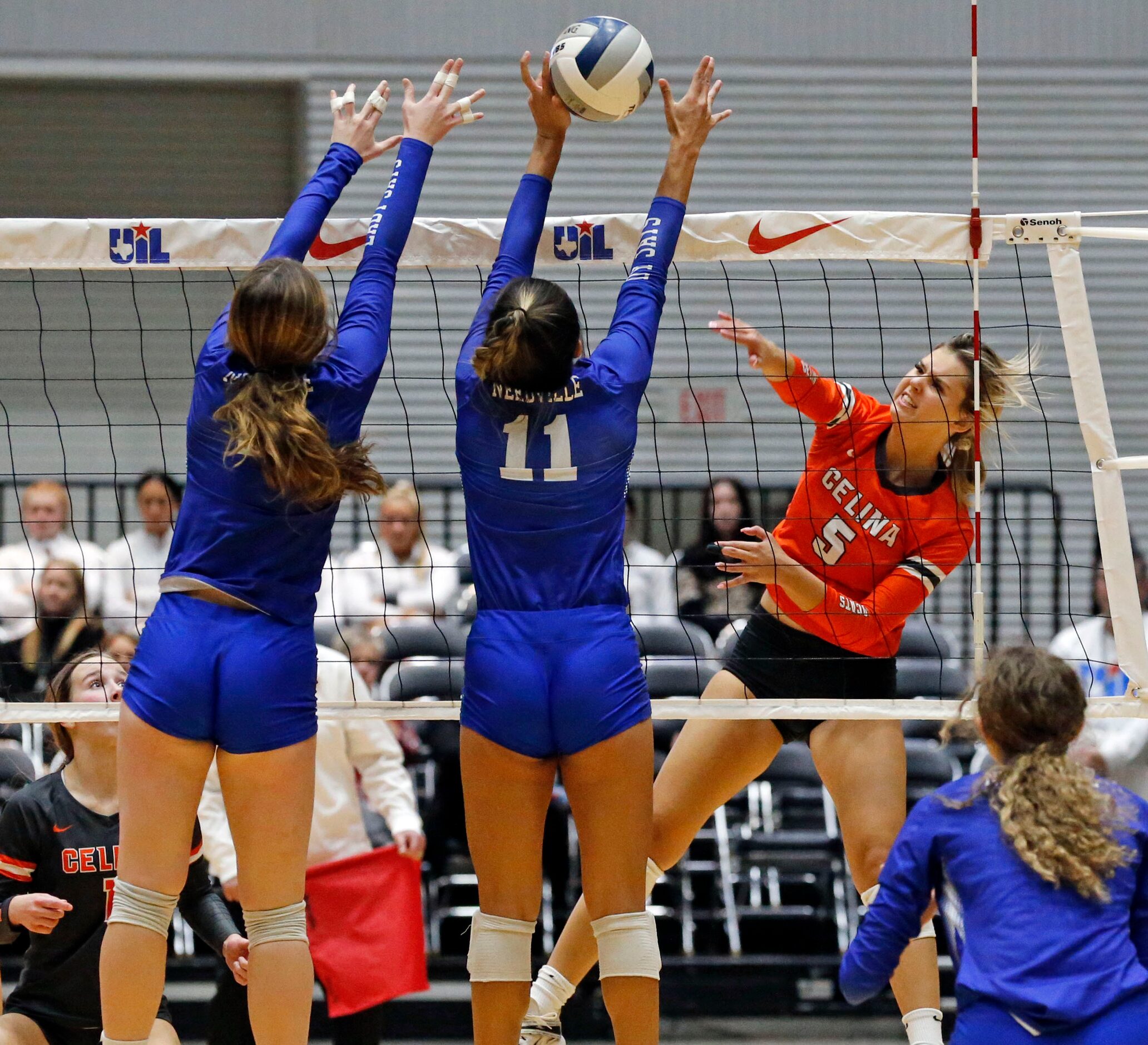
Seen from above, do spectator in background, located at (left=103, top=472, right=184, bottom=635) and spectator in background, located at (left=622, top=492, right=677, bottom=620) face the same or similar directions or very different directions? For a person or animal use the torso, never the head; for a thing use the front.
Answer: same or similar directions

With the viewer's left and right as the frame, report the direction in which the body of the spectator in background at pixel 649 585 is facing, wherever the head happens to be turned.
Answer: facing the viewer

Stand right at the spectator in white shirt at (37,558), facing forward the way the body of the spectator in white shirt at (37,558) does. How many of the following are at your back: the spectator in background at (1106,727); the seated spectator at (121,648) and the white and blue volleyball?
0

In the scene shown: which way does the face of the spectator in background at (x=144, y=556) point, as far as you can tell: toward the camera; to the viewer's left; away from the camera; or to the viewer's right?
toward the camera

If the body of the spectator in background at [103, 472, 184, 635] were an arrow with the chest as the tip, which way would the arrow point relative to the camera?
toward the camera

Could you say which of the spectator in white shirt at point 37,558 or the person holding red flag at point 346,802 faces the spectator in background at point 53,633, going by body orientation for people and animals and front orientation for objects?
the spectator in white shirt

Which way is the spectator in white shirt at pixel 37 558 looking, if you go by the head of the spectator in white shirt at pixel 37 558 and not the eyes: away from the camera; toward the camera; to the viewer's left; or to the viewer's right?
toward the camera

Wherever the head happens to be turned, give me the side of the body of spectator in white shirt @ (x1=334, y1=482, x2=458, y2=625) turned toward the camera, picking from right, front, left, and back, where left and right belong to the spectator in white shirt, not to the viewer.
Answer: front

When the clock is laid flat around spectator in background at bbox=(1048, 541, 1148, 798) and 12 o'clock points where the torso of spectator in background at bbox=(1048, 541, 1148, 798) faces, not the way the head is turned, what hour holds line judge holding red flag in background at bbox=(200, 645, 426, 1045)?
line judge holding red flag in background at bbox=(200, 645, 426, 1045) is roughly at 2 o'clock from spectator in background at bbox=(1048, 541, 1148, 798).

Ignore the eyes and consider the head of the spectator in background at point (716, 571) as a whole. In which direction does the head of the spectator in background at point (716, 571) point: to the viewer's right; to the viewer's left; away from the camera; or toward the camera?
toward the camera

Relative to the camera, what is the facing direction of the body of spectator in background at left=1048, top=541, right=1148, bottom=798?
toward the camera

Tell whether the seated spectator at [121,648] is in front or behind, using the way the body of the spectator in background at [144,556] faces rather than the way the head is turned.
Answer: in front

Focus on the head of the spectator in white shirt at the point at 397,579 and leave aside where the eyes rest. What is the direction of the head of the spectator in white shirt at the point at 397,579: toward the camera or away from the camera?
toward the camera

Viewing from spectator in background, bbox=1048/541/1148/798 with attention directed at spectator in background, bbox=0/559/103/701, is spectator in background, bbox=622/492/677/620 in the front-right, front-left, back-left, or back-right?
front-right

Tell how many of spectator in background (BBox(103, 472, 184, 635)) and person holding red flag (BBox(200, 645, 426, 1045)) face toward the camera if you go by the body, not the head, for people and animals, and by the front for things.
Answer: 2

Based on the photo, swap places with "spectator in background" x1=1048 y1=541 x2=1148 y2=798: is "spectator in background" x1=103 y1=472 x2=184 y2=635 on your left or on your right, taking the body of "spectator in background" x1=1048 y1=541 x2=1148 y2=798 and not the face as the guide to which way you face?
on your right
